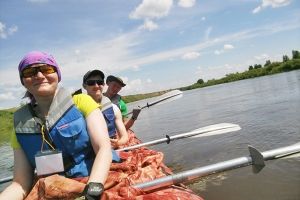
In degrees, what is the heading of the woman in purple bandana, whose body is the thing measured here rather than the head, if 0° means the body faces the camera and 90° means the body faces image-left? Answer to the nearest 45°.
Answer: approximately 0°
